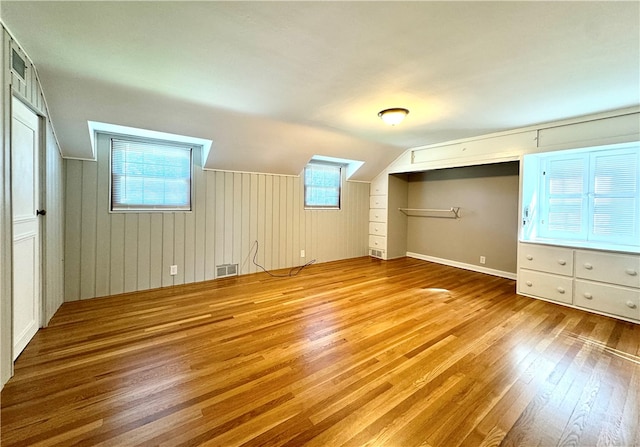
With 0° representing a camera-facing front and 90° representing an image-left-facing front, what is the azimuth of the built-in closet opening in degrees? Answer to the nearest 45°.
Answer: approximately 45°

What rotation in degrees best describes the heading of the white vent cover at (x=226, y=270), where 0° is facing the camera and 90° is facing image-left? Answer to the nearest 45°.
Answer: approximately 0°

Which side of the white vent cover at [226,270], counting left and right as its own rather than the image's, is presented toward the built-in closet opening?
left

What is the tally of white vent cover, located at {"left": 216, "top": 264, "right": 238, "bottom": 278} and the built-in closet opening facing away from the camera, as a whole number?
0

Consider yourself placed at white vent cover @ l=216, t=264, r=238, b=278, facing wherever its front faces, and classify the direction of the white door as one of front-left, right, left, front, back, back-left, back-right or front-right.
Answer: front-right

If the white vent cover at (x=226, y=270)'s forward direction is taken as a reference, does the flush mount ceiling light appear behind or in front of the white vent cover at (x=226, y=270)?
in front

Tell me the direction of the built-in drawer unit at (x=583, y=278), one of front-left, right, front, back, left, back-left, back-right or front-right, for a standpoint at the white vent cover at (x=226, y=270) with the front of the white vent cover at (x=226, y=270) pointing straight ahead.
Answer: front-left

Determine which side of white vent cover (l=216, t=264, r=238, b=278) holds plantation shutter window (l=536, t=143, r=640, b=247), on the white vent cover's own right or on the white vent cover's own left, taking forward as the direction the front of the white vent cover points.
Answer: on the white vent cover's own left

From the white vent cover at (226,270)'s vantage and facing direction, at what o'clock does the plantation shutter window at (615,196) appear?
The plantation shutter window is roughly at 10 o'clock from the white vent cover.

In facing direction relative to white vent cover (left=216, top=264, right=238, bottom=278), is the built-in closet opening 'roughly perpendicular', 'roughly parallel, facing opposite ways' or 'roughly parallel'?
roughly perpendicular

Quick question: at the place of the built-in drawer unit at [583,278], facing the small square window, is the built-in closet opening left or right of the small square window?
right

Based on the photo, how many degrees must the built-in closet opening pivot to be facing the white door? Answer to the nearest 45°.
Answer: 0° — it already faces it

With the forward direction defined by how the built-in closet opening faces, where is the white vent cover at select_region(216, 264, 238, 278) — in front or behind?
in front

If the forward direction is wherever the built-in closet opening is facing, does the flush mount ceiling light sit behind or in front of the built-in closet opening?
in front
